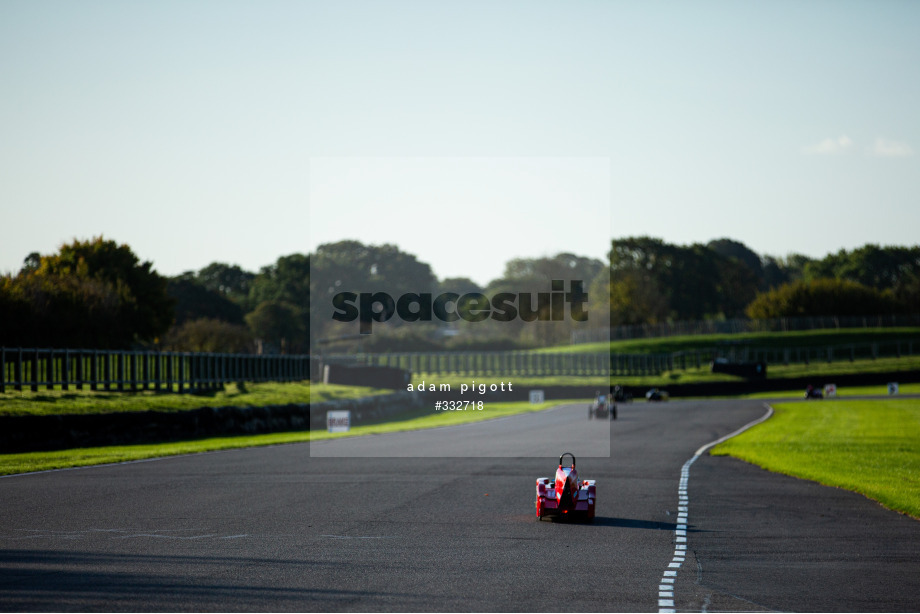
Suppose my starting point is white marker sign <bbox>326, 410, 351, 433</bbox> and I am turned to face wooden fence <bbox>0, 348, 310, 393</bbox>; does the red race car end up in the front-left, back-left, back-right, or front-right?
back-left

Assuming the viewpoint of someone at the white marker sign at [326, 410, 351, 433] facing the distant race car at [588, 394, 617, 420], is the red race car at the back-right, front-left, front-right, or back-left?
back-right

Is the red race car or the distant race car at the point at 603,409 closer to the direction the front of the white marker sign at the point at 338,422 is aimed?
the red race car

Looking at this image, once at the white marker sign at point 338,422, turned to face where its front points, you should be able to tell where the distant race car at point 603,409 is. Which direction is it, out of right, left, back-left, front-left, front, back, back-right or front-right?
back-left

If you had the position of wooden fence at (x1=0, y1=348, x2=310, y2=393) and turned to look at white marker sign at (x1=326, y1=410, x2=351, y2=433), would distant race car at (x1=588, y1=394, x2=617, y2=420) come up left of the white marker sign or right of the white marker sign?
left

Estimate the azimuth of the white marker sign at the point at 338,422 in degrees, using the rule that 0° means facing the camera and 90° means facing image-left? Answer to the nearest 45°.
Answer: approximately 0°

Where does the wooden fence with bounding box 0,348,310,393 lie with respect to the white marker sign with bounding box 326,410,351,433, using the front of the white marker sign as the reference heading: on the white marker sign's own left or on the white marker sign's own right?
on the white marker sign's own right

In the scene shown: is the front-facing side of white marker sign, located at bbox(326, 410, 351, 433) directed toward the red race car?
yes

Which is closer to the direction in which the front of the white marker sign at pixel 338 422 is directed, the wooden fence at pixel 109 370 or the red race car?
the red race car
